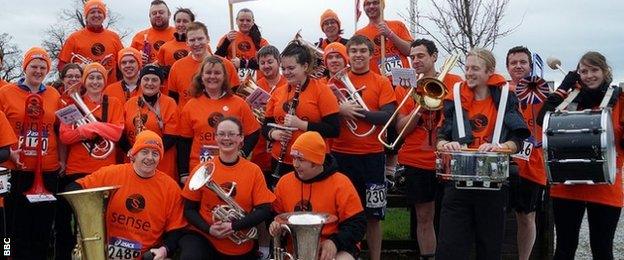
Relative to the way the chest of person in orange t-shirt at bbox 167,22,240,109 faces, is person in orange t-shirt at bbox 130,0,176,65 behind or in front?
behind

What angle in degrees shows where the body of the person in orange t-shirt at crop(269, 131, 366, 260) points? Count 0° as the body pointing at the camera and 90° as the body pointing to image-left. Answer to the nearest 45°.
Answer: approximately 45°

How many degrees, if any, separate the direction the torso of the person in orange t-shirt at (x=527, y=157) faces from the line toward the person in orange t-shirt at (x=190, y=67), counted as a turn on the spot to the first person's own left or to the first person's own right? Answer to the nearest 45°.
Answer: approximately 90° to the first person's own right

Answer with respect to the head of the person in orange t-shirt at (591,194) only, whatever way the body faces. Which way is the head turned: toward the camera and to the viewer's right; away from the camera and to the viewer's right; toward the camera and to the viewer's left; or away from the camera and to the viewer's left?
toward the camera and to the viewer's left

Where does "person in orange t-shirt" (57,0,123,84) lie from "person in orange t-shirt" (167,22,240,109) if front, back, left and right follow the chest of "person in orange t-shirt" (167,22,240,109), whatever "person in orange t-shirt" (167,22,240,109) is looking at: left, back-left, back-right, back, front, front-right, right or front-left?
back-right

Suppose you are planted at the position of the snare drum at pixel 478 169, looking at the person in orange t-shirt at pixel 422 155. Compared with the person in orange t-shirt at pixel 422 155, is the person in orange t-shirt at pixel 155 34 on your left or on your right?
left
